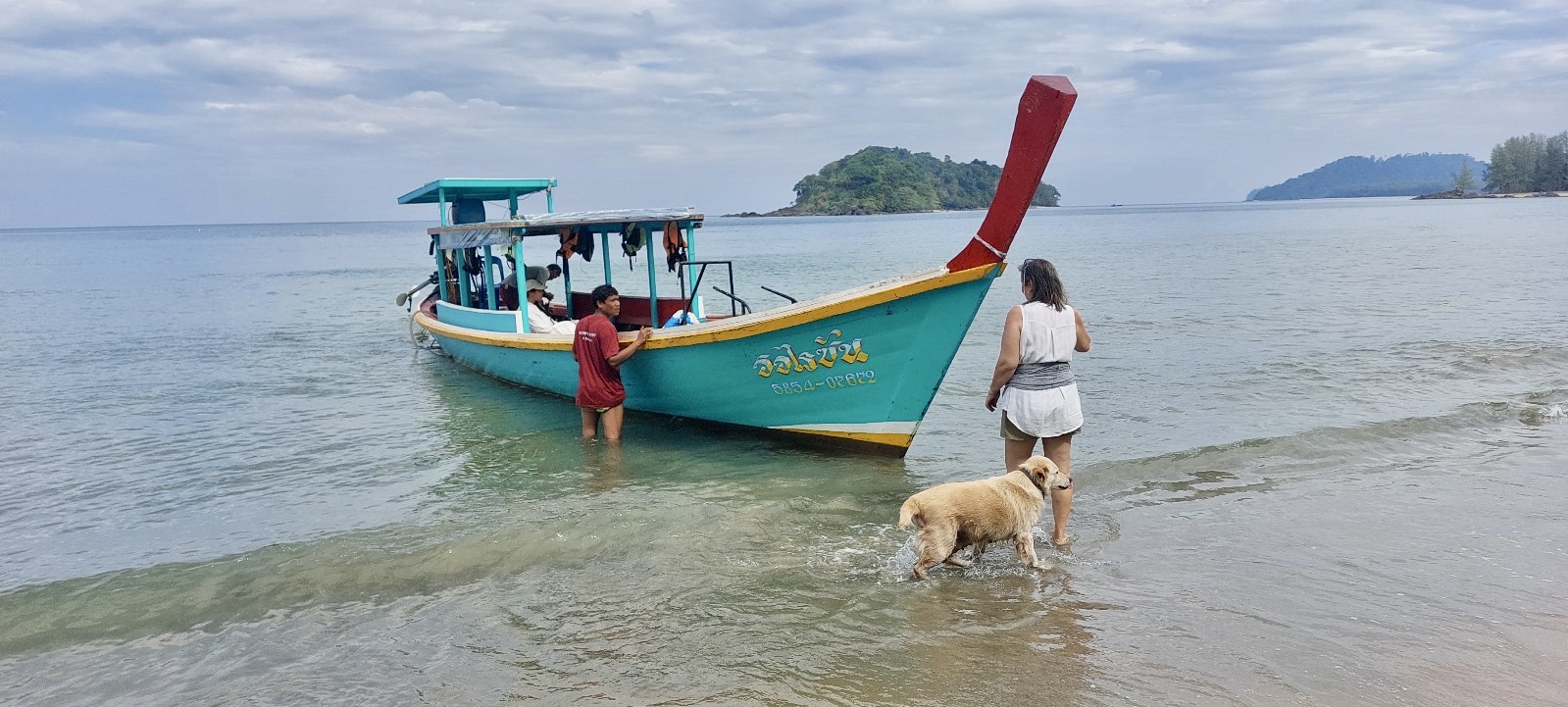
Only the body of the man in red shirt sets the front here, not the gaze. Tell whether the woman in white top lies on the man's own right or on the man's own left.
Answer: on the man's own right

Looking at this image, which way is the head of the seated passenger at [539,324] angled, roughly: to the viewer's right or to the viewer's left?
to the viewer's right

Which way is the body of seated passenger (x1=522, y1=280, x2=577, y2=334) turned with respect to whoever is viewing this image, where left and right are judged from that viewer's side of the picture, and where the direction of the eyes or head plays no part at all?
facing to the right of the viewer

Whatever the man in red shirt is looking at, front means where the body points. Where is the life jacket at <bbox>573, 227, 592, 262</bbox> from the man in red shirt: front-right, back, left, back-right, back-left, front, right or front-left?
front-left

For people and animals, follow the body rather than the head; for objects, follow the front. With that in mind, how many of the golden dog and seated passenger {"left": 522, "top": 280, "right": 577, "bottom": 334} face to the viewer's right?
2

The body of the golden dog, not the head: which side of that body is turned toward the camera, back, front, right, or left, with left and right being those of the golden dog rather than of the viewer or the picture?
right

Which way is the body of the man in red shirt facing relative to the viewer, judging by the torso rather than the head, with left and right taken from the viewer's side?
facing away from the viewer and to the right of the viewer

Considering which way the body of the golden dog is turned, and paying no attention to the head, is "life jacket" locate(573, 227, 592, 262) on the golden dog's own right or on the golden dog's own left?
on the golden dog's own left

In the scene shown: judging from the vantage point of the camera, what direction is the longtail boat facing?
facing the viewer and to the right of the viewer

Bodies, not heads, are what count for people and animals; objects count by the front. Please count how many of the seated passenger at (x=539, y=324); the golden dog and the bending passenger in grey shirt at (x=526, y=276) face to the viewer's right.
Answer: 3

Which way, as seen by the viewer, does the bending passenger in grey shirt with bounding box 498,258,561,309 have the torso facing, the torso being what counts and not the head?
to the viewer's right

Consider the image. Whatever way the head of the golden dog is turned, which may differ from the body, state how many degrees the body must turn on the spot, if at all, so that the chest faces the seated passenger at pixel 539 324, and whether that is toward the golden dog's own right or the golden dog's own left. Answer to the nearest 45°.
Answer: approximately 135° to the golden dog's own left
